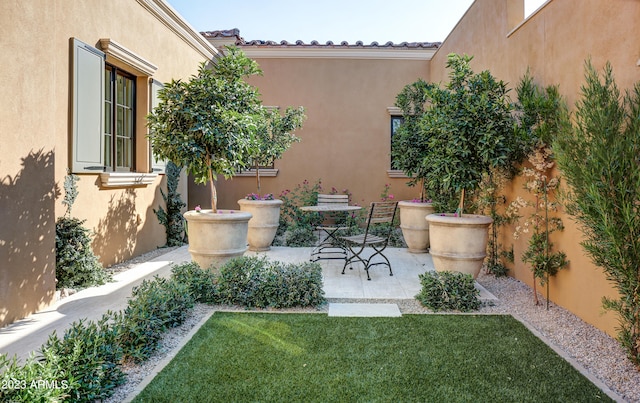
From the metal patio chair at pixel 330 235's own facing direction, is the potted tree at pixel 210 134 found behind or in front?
in front

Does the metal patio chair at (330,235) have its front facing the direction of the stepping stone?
yes

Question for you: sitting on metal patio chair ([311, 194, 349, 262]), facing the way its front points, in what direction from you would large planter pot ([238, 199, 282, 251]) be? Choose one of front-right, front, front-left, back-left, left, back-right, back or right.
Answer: right

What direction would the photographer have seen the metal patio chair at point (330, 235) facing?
facing the viewer

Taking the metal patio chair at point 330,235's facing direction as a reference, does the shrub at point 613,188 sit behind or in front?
in front

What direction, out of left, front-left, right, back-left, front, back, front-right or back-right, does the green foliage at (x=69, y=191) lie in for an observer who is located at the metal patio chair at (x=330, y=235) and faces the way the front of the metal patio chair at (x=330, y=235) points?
front-right

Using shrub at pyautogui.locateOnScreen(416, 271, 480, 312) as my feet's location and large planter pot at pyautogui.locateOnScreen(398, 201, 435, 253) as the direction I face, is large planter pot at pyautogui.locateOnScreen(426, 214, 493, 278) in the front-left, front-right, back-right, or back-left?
front-right

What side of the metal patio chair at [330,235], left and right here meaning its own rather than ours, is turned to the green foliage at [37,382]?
front

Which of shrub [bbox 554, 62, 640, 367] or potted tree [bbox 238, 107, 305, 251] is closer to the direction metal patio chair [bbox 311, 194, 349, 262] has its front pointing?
the shrub

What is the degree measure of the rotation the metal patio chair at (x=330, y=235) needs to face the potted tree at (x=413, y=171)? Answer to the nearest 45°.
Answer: approximately 90° to its left

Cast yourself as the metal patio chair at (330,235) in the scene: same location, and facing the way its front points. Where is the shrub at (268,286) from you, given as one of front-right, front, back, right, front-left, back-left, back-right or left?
front

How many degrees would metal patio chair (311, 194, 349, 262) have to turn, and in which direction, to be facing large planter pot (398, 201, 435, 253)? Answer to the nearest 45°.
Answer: approximately 90° to its left
